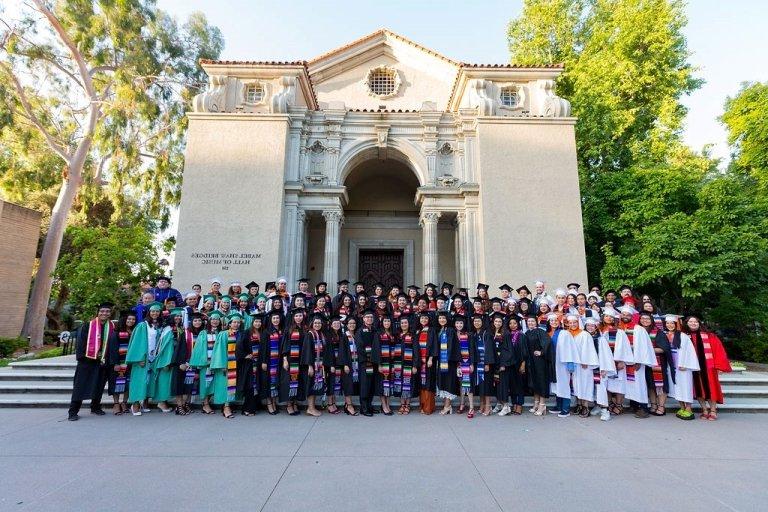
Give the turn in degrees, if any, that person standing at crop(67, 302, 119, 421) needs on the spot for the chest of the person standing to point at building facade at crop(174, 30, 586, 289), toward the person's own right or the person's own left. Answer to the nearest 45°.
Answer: approximately 90° to the person's own left

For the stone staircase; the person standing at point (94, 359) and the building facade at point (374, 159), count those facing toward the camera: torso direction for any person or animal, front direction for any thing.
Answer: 3

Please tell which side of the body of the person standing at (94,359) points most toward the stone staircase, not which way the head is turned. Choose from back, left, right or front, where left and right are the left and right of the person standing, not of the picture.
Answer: back

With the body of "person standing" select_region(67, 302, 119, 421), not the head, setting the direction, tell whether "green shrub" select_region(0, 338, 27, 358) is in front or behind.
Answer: behind

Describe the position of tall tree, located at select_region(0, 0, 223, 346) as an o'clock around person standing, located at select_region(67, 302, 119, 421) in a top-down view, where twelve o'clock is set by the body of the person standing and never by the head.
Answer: The tall tree is roughly at 6 o'clock from the person standing.

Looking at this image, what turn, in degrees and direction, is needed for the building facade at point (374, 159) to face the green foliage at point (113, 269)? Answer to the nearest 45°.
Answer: approximately 90° to its right

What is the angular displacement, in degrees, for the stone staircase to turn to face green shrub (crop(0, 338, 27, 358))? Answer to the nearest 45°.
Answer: approximately 135° to its right

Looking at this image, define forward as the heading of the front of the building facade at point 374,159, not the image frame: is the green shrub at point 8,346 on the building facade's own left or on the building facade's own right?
on the building facade's own right

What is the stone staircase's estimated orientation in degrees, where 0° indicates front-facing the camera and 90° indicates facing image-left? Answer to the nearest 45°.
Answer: approximately 0°
